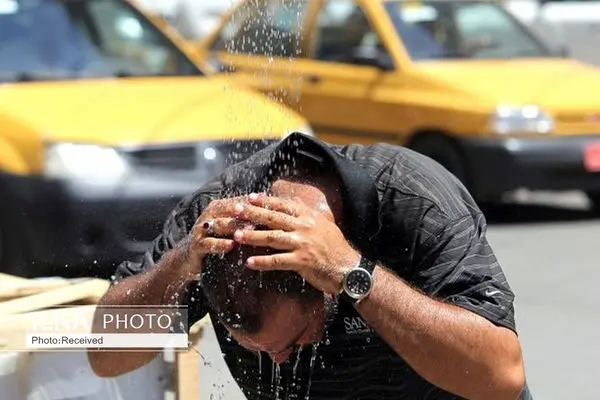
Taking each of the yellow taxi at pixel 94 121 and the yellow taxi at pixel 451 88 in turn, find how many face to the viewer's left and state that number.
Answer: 0

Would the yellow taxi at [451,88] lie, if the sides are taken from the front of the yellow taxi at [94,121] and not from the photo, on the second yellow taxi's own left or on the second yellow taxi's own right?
on the second yellow taxi's own left

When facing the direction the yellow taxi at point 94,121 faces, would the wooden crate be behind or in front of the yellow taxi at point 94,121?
in front

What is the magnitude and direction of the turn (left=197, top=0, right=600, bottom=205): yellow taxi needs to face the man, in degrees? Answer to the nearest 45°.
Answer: approximately 45° to its right

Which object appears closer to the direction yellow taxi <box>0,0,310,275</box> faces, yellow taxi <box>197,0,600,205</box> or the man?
the man

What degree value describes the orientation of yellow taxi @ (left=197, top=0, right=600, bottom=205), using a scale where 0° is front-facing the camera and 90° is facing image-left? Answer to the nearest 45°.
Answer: approximately 315°

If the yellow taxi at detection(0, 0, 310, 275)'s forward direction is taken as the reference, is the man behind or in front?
in front

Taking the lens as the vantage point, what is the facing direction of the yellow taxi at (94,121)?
facing the viewer and to the right of the viewer

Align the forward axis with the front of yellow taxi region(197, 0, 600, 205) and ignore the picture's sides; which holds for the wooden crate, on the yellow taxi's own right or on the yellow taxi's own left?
on the yellow taxi's own right

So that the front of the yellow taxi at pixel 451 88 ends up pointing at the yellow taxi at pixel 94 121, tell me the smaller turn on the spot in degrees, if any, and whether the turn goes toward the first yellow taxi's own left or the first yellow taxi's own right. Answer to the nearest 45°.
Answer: approximately 90° to the first yellow taxi's own right
